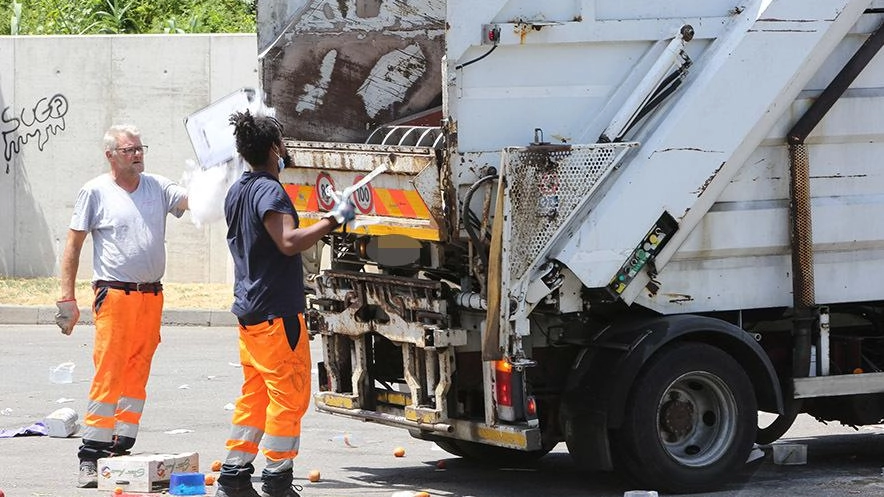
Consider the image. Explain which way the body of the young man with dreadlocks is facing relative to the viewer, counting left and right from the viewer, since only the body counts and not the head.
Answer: facing away from the viewer and to the right of the viewer

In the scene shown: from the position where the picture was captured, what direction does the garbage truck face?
facing away from the viewer and to the right of the viewer

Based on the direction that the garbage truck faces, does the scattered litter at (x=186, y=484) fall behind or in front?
behind

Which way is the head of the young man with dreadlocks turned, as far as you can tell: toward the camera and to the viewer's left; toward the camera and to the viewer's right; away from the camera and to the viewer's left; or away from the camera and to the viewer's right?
away from the camera and to the viewer's right

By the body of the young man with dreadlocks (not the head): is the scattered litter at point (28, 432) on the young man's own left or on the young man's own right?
on the young man's own left

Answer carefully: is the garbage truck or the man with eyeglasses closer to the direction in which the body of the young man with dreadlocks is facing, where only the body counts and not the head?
the garbage truck

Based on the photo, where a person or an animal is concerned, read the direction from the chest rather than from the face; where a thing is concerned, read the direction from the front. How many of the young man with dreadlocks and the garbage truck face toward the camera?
0

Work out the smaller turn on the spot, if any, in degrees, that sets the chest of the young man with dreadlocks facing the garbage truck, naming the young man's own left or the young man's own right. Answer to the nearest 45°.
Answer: approximately 45° to the young man's own right

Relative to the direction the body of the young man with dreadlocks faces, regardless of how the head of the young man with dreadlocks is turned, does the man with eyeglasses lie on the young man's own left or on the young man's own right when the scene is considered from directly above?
on the young man's own left

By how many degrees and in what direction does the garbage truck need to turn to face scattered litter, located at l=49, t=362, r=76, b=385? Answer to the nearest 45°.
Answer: approximately 90° to its left
